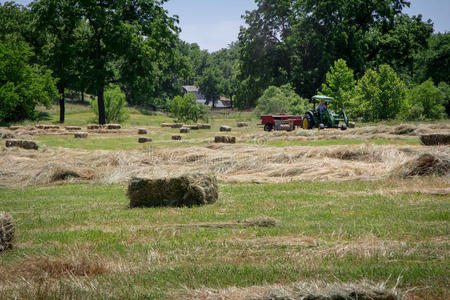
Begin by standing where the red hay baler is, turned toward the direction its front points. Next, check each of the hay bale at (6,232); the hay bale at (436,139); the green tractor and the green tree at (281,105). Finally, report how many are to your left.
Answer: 1

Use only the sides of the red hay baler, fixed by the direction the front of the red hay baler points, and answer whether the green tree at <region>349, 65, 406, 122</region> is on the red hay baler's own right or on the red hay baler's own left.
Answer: on the red hay baler's own left

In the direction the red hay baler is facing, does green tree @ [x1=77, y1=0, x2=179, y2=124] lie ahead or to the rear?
to the rear

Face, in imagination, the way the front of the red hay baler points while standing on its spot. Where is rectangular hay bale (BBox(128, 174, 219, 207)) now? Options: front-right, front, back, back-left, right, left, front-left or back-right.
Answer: right

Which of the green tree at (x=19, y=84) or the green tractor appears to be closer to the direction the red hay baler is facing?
the green tractor

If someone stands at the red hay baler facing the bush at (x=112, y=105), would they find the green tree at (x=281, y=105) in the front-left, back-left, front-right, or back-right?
front-right

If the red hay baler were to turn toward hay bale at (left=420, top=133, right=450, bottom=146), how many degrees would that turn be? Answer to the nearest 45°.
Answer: approximately 90° to its right

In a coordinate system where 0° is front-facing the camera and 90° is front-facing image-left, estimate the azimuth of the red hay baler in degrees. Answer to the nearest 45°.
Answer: approximately 270°

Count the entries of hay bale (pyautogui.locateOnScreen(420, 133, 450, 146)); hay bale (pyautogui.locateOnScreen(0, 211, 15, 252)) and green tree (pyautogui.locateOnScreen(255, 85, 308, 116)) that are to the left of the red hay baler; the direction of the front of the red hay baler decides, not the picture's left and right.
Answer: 1

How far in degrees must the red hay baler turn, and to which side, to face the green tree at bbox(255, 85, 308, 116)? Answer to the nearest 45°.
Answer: approximately 90° to its left

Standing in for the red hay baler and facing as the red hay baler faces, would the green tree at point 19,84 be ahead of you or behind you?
behind

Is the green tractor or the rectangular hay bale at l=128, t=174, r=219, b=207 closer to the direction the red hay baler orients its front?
the green tractor

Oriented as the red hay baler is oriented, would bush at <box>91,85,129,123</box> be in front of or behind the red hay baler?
behind

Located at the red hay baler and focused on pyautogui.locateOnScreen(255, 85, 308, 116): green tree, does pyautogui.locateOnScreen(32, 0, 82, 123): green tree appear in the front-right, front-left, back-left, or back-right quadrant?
front-left

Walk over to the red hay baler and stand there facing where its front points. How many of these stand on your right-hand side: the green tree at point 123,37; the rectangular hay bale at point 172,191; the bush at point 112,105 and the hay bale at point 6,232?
2

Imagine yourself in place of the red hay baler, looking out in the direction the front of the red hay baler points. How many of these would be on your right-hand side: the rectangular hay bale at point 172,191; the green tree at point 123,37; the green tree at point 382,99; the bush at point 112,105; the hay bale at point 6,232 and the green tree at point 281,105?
2

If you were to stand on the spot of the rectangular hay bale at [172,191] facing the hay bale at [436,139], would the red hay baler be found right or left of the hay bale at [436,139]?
left

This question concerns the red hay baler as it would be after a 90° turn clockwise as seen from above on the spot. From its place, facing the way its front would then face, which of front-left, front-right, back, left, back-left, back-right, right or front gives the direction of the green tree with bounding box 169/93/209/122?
back-right
